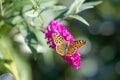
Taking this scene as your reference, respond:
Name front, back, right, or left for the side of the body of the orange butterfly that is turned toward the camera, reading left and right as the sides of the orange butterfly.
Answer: back
